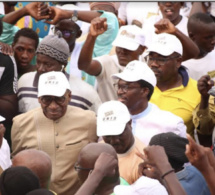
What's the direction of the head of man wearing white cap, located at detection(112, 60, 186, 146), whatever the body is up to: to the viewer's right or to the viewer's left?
to the viewer's left

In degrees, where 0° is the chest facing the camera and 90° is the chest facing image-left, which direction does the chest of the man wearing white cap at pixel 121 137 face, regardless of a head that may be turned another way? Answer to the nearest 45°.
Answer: approximately 45°

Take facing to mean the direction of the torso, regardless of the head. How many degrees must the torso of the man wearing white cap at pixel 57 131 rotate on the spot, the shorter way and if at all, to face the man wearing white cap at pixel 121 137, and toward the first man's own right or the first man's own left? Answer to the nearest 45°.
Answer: approximately 45° to the first man's own left

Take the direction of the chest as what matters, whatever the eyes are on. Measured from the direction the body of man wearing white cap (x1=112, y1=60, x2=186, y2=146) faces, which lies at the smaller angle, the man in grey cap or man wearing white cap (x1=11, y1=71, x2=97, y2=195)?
the man wearing white cap

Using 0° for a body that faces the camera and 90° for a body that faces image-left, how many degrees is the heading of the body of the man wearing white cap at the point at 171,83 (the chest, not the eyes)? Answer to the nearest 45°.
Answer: approximately 45°
